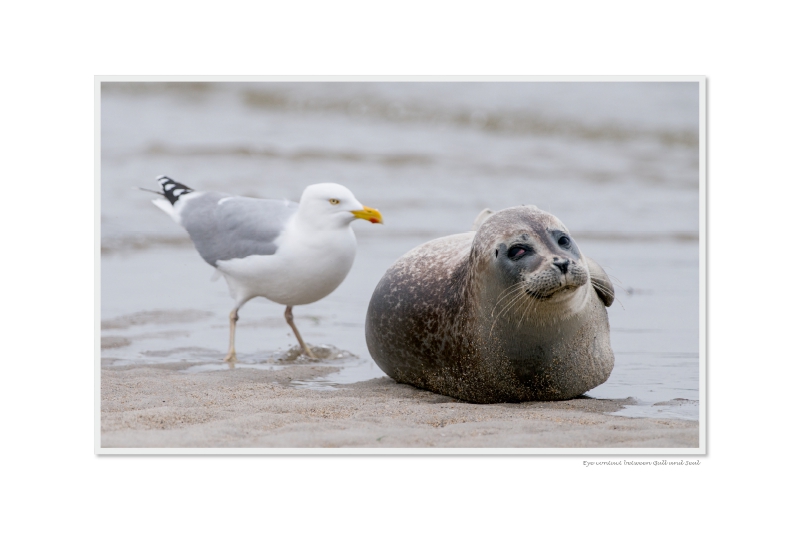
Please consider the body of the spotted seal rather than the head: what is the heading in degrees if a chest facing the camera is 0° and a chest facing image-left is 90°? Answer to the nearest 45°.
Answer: approximately 315°

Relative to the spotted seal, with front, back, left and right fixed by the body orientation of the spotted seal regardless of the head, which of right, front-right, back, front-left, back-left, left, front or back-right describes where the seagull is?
back
